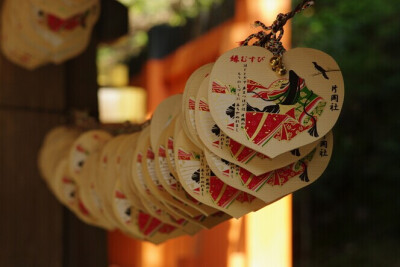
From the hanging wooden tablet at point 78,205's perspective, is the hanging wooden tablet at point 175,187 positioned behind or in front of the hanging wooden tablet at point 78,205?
in front

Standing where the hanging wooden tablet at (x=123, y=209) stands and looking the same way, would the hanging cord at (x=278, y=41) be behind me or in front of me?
in front
